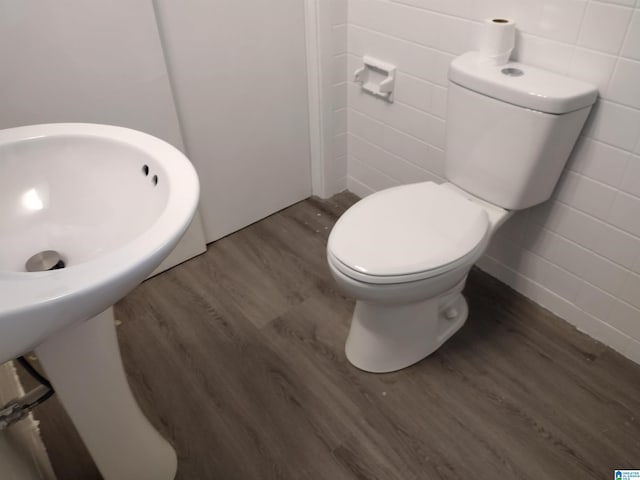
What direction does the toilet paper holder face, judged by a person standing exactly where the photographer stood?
facing the viewer and to the left of the viewer

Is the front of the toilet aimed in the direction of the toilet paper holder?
no

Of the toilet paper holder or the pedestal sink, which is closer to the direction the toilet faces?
the pedestal sink

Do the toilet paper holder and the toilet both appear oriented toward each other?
no

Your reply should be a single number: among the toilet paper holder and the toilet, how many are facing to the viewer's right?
0

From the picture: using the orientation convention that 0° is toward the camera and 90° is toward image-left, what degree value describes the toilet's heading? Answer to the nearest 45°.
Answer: approximately 45°

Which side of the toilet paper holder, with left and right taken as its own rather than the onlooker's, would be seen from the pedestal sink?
front

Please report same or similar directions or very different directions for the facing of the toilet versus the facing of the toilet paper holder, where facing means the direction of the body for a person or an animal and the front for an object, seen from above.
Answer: same or similar directions

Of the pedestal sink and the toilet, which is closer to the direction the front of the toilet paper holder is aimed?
the pedestal sink

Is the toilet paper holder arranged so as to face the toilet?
no

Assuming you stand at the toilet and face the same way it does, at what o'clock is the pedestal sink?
The pedestal sink is roughly at 12 o'clock from the toilet.
